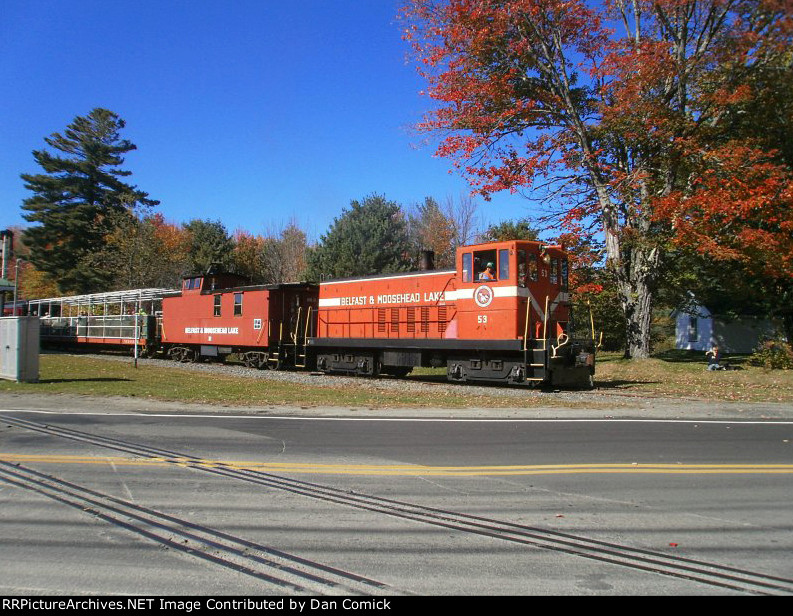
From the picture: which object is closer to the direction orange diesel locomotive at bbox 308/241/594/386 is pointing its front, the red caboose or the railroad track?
the railroad track

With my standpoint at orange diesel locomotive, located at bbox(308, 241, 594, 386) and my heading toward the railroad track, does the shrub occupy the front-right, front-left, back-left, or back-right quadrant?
back-left

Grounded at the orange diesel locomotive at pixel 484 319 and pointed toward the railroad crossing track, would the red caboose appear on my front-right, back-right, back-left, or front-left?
back-right

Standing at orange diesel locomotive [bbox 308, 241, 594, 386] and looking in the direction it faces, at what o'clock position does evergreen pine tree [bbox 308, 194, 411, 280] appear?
The evergreen pine tree is roughly at 7 o'clock from the orange diesel locomotive.

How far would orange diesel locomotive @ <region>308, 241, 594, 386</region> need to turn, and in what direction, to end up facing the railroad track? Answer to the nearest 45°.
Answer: approximately 45° to its right

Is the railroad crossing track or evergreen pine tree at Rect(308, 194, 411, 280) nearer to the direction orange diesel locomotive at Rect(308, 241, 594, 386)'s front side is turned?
the railroad crossing track

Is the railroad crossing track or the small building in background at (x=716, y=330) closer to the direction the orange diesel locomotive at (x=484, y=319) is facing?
the railroad crossing track

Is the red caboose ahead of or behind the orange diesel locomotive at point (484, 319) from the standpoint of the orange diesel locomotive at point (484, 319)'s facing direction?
behind

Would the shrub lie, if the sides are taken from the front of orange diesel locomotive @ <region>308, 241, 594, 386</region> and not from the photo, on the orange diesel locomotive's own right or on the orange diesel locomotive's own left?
on the orange diesel locomotive's own left

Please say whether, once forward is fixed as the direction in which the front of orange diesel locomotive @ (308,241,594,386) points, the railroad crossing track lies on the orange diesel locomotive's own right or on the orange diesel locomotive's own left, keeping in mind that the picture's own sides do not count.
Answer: on the orange diesel locomotive's own right
